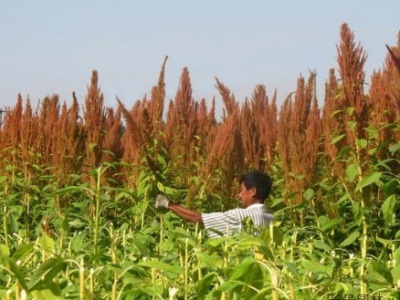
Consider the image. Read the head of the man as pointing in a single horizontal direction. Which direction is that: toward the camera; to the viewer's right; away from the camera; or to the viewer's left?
to the viewer's left

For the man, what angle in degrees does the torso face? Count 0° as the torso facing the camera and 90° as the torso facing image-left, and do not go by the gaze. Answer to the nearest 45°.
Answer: approximately 135°
